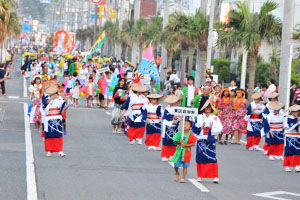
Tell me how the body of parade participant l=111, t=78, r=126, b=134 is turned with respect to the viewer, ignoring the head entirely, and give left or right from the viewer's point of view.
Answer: facing the viewer

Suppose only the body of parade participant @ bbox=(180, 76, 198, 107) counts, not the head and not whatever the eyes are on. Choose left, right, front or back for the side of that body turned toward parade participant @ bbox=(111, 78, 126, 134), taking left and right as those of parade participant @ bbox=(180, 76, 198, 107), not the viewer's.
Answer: right

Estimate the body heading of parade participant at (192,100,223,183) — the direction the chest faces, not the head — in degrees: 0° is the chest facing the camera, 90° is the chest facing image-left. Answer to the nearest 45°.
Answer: approximately 0°

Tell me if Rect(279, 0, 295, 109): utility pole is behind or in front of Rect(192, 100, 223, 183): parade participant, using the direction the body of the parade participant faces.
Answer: behind

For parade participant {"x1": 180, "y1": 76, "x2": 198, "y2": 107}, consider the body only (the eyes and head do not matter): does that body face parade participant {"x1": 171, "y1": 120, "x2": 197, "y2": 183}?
yes

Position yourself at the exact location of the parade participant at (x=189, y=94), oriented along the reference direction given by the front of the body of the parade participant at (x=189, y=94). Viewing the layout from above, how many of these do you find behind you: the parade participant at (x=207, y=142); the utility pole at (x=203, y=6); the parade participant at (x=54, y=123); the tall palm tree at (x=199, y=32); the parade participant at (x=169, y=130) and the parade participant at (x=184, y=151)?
2

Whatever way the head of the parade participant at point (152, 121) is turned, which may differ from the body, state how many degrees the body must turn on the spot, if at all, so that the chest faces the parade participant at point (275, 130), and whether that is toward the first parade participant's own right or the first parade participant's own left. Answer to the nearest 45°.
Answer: approximately 90° to the first parade participant's own left

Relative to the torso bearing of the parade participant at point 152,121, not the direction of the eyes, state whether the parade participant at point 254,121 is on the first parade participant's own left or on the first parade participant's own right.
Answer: on the first parade participant's own left
